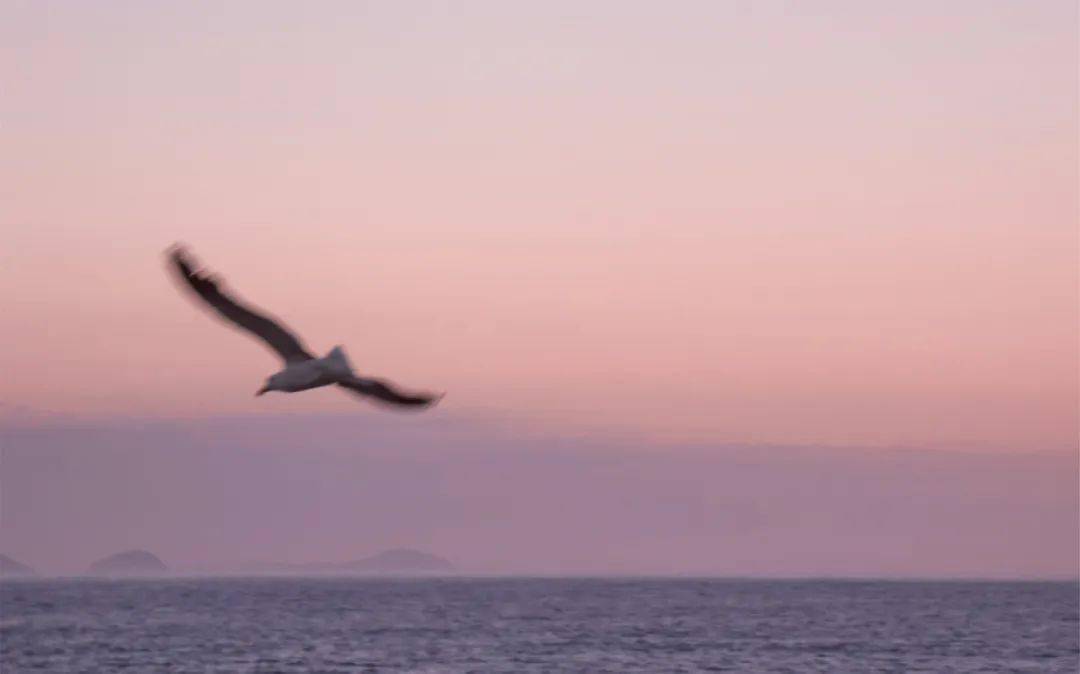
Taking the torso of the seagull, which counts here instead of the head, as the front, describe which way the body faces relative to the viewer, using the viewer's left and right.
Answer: facing the viewer and to the left of the viewer
